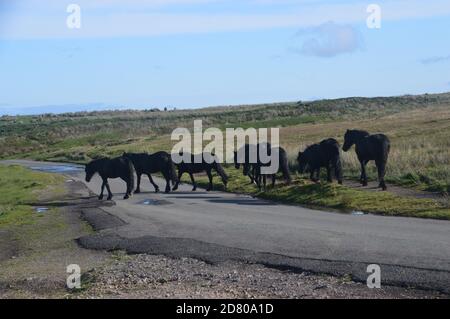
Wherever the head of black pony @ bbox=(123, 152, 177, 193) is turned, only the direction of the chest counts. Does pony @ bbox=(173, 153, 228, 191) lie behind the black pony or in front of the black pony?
behind

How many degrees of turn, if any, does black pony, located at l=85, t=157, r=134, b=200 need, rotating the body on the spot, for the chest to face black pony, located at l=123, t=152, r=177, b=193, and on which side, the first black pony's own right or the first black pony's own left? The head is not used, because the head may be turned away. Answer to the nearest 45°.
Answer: approximately 135° to the first black pony's own right

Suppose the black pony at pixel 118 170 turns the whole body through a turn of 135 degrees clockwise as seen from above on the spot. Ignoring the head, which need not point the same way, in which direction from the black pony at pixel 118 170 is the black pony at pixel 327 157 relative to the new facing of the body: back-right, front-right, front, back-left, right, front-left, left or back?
front-right

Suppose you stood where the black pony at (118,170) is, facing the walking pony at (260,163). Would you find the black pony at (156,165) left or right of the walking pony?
left

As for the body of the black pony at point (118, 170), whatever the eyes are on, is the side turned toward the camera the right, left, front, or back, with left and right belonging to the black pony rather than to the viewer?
left

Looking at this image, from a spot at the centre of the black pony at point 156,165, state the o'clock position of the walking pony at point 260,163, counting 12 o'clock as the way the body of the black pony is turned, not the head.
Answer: The walking pony is roughly at 7 o'clock from the black pony.

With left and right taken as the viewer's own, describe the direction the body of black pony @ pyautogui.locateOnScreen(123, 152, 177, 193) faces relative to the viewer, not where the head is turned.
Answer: facing to the left of the viewer
